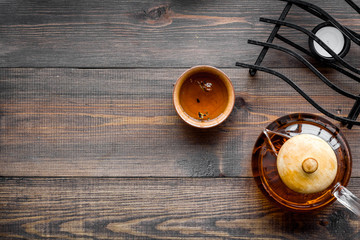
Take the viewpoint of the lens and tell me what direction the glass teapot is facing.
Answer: facing away from the viewer and to the left of the viewer
